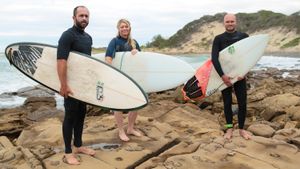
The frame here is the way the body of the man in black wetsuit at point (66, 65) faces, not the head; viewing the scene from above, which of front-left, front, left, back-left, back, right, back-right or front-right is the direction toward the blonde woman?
left

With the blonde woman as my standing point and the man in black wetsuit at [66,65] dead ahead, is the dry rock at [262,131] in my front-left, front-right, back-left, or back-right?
back-left

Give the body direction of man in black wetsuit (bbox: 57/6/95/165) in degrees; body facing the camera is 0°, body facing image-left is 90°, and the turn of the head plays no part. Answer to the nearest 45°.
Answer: approximately 315°

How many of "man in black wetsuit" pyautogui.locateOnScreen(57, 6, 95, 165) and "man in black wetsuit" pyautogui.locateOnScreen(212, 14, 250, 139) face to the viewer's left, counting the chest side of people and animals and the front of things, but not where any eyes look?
0

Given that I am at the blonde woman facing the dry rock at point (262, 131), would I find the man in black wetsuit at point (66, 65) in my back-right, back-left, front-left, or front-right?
back-right

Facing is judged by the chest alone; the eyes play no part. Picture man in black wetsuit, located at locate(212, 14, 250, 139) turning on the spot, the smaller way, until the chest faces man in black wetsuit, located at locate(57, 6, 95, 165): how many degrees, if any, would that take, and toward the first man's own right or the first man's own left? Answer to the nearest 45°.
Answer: approximately 45° to the first man's own right
